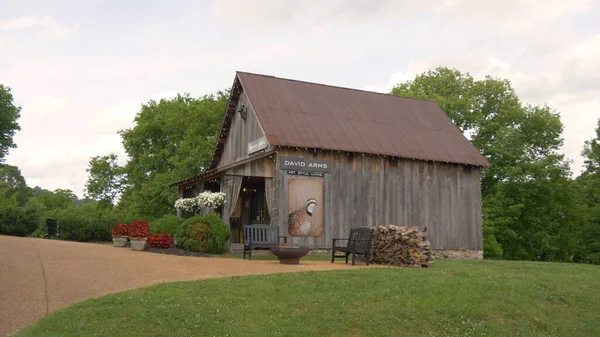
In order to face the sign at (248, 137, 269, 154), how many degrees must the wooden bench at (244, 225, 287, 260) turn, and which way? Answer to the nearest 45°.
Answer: approximately 135° to its left

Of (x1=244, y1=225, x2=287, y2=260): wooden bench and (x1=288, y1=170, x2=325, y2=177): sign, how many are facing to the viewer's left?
0

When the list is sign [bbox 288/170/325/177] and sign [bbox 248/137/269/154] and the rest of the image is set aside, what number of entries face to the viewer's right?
0

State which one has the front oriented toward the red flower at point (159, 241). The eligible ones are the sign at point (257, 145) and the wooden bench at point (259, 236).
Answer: the sign

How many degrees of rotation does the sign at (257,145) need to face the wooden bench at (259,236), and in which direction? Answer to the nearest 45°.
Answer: approximately 45° to its left

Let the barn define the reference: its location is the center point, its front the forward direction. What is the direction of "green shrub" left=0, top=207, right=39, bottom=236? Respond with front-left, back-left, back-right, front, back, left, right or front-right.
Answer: front-right

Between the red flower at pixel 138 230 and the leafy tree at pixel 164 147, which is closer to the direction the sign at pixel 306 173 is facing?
the red flower

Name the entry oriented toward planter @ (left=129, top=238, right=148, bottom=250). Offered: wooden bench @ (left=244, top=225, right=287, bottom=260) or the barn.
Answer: the barn

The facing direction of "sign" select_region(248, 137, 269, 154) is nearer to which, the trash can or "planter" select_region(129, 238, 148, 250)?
the planter

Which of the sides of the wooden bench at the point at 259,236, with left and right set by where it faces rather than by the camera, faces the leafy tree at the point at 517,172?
left

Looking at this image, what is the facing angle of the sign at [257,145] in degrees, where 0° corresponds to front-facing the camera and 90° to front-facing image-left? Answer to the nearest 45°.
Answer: approximately 45°

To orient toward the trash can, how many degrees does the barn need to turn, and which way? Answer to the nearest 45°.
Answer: approximately 45° to its right

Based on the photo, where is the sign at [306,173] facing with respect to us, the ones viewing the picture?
facing the viewer

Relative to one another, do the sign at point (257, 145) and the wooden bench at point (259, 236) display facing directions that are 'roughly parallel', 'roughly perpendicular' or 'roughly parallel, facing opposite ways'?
roughly perpendicular

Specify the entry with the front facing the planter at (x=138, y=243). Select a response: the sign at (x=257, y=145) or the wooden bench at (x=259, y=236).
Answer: the sign

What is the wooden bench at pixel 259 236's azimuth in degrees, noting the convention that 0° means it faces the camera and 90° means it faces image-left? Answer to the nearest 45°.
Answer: approximately 315°

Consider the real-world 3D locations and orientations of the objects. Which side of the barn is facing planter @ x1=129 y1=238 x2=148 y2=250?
front

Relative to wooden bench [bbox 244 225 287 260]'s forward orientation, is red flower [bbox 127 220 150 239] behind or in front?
behind
